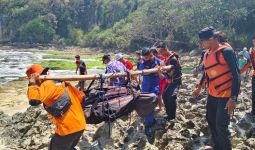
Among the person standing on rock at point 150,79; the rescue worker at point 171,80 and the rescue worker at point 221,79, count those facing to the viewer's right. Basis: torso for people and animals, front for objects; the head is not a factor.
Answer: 0

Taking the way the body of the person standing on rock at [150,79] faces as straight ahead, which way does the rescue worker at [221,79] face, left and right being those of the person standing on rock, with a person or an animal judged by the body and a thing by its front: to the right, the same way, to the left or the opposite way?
the same way

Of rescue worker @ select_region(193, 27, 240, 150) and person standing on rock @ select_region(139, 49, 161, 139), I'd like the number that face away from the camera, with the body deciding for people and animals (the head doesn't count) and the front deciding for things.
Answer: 0

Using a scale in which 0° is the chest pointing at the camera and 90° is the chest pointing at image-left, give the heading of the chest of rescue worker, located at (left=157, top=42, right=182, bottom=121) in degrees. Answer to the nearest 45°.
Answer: approximately 90°

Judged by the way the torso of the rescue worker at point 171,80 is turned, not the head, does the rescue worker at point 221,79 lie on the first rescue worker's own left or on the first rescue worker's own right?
on the first rescue worker's own left

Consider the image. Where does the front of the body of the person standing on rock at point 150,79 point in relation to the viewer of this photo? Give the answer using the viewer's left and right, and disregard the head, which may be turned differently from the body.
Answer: facing the viewer and to the left of the viewer

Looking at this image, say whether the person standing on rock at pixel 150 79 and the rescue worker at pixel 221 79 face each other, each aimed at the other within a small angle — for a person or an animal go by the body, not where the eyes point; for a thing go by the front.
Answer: no

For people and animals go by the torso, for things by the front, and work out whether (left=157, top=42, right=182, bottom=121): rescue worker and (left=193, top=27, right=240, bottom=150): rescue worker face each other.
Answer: no

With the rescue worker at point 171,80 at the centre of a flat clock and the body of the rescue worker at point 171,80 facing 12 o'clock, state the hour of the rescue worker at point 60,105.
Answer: the rescue worker at point 60,105 is roughly at 10 o'clock from the rescue worker at point 171,80.

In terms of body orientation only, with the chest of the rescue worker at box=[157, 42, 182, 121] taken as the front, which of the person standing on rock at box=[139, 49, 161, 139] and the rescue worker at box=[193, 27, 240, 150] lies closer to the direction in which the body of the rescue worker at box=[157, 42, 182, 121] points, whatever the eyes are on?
the person standing on rock

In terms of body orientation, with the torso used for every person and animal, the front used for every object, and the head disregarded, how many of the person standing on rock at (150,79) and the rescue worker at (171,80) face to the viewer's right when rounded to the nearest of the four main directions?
0
